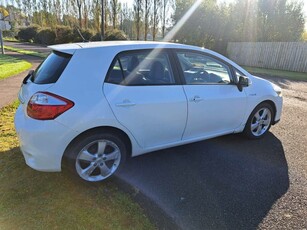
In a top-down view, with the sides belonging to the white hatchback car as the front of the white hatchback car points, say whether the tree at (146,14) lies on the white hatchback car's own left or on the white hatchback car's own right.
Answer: on the white hatchback car's own left

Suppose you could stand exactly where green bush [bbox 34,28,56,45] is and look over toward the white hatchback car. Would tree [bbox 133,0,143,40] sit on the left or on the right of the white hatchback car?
left

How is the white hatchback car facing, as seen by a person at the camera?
facing away from the viewer and to the right of the viewer

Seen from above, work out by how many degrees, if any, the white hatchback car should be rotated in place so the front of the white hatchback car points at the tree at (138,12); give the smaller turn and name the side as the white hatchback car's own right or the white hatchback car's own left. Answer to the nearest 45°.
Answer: approximately 45° to the white hatchback car's own left

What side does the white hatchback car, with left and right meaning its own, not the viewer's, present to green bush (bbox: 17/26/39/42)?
left

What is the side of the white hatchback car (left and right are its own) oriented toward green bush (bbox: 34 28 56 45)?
left

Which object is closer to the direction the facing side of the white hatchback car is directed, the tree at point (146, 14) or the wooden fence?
the wooden fence

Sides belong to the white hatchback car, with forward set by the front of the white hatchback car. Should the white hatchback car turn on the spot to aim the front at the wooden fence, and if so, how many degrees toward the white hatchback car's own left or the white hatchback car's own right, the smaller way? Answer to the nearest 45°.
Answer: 0° — it already faces it

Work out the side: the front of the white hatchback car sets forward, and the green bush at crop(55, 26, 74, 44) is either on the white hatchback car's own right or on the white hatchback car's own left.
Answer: on the white hatchback car's own left

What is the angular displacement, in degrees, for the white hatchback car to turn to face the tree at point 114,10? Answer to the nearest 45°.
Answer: approximately 45° to its left

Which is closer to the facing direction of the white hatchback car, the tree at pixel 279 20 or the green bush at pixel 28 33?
the tree

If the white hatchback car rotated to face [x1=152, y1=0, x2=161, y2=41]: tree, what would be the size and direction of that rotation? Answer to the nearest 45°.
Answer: approximately 45° to its left
